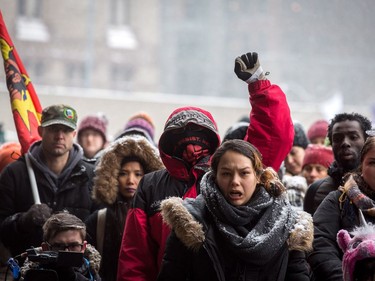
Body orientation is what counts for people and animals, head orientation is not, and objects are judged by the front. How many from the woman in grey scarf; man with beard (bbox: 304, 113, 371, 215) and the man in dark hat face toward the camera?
3

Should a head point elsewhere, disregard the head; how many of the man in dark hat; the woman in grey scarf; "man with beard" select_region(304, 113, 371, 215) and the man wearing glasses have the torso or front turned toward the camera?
4

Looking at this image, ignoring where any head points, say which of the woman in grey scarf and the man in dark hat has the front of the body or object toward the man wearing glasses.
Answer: the man in dark hat

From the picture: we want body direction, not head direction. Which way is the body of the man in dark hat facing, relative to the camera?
toward the camera

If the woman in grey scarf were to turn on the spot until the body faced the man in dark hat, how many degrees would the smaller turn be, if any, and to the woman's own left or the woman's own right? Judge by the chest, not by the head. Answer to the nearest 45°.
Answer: approximately 135° to the woman's own right

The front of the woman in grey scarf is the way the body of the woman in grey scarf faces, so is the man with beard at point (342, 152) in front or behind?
behind

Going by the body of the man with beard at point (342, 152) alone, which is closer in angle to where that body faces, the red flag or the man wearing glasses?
the man wearing glasses

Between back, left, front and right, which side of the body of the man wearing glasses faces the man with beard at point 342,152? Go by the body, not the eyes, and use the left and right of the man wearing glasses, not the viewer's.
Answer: left

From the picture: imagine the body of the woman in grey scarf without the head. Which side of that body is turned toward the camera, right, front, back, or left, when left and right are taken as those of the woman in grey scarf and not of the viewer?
front

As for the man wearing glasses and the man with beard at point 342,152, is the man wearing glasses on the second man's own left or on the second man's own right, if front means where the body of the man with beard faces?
on the second man's own right
